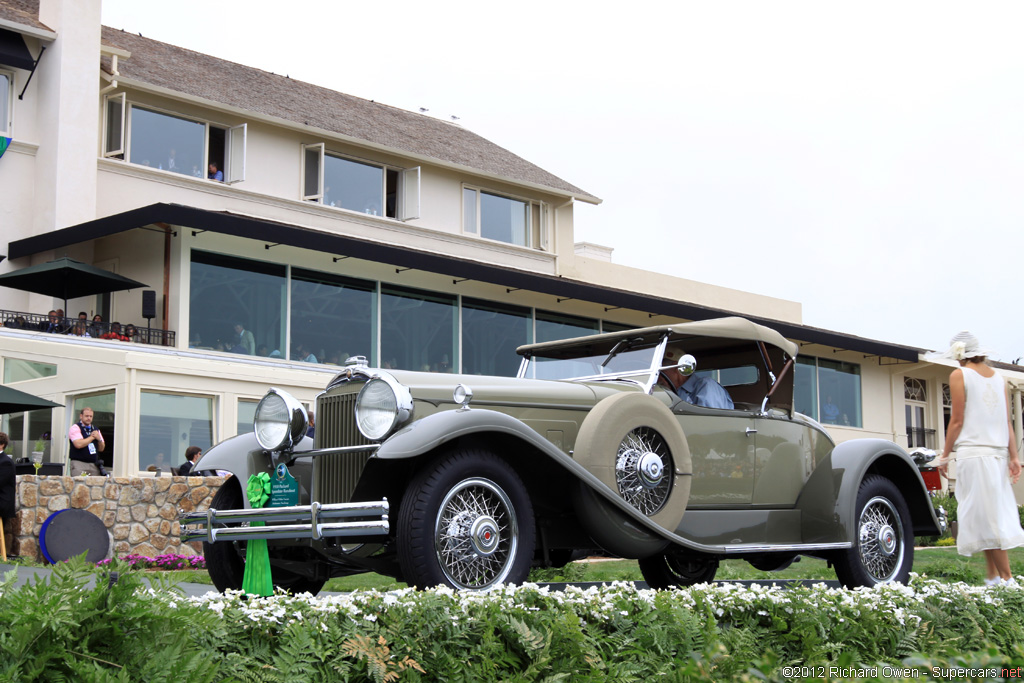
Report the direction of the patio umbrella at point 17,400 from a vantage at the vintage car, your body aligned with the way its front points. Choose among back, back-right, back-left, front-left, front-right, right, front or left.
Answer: right

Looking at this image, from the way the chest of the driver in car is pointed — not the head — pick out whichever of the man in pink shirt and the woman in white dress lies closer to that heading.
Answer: the man in pink shirt

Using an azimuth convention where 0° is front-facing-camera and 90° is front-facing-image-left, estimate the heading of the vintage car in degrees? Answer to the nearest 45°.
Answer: approximately 45°

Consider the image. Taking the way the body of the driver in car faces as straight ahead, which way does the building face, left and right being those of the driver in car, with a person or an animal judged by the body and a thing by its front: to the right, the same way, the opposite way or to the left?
to the left

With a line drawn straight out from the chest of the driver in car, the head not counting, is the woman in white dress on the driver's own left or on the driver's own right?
on the driver's own left

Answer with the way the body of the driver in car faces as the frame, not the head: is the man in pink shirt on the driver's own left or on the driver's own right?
on the driver's own right

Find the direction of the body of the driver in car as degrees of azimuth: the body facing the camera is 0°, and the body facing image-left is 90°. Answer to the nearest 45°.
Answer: approximately 45°

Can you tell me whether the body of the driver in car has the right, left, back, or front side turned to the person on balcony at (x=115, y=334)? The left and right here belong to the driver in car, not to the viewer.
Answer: right

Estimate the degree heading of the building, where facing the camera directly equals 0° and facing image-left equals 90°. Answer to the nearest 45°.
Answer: approximately 315°
